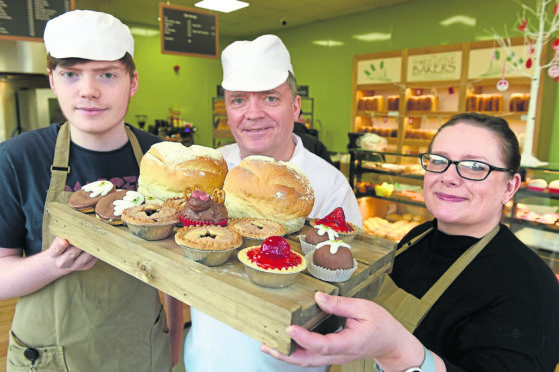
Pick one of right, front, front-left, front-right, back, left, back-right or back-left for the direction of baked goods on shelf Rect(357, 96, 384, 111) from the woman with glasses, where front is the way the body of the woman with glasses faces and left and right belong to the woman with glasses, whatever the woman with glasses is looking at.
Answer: back-right

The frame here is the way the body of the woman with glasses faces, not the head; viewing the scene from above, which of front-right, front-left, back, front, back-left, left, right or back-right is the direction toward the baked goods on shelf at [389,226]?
back-right

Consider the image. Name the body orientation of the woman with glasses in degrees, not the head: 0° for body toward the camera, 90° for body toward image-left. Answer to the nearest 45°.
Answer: approximately 45°

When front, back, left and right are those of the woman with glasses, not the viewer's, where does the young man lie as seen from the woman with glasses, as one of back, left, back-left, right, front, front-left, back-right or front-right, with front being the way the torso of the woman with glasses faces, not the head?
front-right

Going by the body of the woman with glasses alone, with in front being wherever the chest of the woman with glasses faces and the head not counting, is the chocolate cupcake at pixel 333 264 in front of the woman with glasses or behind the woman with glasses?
in front

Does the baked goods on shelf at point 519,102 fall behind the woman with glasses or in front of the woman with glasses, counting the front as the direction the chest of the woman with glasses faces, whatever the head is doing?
behind

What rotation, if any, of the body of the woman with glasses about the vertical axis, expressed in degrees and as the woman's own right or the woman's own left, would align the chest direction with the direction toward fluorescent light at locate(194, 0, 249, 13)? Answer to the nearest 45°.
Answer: approximately 90° to the woman's own right

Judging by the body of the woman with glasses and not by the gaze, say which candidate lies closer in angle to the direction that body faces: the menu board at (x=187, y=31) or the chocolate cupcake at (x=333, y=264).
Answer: the chocolate cupcake

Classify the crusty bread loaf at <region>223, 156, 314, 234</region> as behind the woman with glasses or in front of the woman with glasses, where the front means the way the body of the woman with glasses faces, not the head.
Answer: in front

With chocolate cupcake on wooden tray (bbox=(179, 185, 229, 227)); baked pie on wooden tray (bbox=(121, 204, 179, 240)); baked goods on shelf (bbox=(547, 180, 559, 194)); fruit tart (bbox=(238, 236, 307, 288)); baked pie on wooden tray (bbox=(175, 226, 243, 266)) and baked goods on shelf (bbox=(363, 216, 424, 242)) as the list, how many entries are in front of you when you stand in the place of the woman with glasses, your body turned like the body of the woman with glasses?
4

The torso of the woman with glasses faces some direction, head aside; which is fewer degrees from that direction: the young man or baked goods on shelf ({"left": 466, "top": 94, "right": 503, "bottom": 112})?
the young man

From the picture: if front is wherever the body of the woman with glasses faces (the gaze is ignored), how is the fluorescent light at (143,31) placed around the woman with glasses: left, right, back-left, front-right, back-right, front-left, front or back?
right

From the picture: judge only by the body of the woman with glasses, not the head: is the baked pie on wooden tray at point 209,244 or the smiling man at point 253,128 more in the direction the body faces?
the baked pie on wooden tray

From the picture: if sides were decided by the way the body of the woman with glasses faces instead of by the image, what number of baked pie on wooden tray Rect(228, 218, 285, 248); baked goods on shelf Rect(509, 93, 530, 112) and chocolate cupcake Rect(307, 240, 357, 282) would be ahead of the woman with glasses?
2
